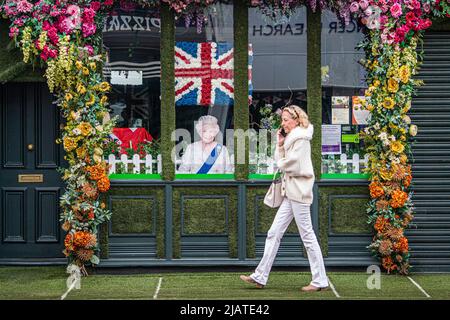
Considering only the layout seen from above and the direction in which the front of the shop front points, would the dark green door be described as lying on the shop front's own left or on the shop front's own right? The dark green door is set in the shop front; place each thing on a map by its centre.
on the shop front's own right

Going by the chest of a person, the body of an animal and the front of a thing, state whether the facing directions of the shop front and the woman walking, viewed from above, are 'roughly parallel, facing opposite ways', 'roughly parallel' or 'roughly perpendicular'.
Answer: roughly perpendicular

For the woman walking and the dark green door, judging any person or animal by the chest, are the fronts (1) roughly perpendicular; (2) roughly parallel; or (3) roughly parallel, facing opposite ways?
roughly perpendicular
